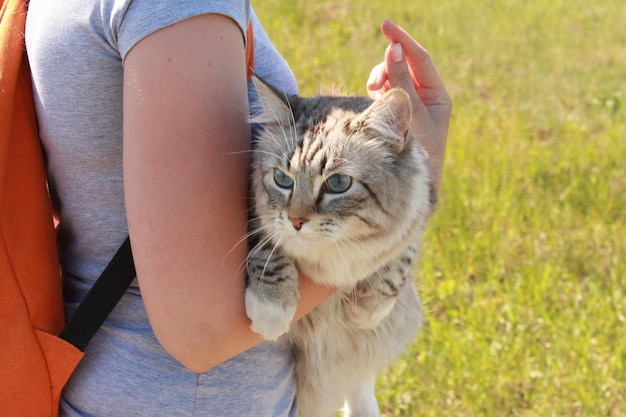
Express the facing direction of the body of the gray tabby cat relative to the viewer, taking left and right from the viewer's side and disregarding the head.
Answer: facing the viewer and to the left of the viewer
